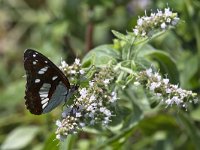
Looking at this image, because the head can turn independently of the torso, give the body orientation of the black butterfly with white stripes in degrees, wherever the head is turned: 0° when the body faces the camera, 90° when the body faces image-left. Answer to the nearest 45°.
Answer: approximately 270°
